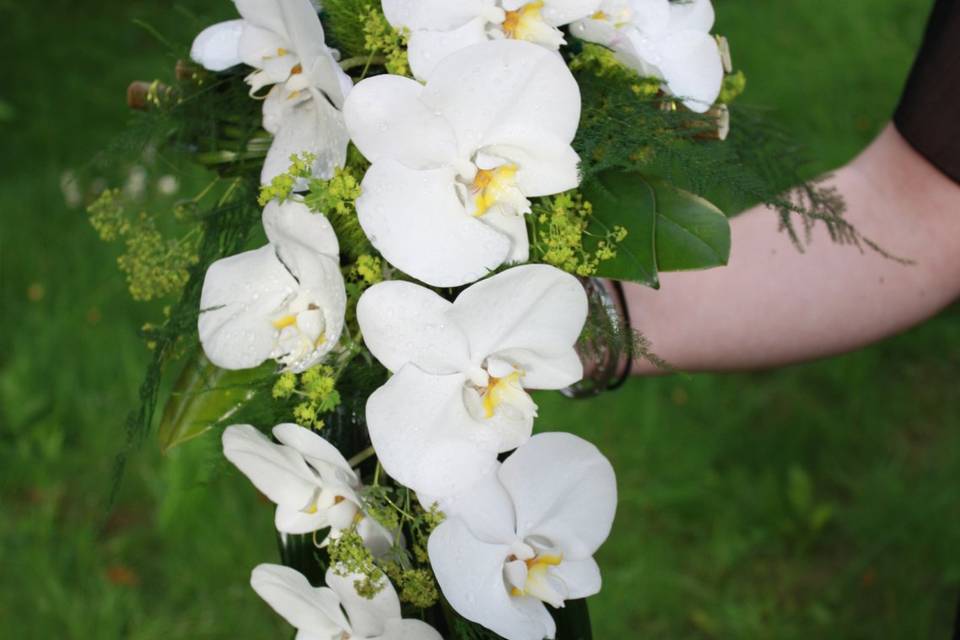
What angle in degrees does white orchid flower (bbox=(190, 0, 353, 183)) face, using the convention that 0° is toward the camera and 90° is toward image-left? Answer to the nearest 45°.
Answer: approximately 45°
